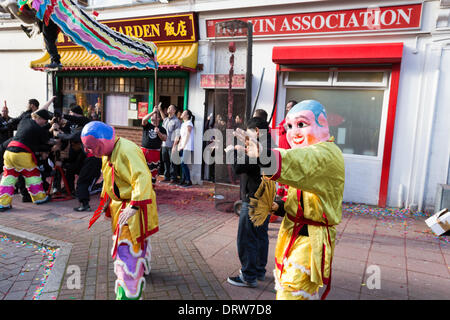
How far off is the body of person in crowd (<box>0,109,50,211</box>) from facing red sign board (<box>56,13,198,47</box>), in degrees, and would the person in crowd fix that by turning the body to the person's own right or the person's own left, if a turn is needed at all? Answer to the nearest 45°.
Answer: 0° — they already face it

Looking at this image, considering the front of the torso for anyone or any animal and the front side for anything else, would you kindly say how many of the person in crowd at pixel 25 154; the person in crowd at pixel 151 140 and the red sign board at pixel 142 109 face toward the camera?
2

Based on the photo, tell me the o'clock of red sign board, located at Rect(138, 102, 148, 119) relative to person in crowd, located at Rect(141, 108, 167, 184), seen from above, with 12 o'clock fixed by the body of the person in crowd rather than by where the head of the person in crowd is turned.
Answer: The red sign board is roughly at 6 o'clock from the person in crowd.

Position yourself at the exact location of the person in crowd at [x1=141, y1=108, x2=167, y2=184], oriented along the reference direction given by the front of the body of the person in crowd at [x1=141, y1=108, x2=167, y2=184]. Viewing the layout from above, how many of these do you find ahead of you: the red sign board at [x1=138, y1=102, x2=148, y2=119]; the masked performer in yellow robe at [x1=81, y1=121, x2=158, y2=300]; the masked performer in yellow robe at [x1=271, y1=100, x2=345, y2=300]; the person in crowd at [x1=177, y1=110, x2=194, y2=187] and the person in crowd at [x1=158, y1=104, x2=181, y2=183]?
2

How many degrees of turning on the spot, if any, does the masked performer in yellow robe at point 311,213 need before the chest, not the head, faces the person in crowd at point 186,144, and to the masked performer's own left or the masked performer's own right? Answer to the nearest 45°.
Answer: approximately 90° to the masked performer's own right

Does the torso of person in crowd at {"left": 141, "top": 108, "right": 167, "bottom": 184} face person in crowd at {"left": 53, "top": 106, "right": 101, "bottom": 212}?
no

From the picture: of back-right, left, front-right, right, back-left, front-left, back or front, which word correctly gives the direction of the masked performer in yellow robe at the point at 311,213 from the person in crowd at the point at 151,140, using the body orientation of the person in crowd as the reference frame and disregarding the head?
front

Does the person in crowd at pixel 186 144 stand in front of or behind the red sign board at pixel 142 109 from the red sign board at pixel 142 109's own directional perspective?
in front

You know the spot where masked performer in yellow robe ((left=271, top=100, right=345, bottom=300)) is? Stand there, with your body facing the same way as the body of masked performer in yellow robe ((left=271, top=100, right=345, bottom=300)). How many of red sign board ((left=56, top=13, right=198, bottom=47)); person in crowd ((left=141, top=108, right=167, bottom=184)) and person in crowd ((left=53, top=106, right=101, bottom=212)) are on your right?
3

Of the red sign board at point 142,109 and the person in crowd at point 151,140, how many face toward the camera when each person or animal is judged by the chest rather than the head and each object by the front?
2

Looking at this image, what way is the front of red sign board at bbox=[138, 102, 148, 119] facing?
toward the camera

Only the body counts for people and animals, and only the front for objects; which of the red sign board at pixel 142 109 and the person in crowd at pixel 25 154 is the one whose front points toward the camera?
the red sign board

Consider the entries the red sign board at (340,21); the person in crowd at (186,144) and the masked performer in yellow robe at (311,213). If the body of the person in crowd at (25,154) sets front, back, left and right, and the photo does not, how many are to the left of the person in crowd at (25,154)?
0

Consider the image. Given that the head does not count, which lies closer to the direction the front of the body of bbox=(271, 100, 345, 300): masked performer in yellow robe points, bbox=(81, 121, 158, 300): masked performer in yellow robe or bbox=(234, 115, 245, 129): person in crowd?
the masked performer in yellow robe

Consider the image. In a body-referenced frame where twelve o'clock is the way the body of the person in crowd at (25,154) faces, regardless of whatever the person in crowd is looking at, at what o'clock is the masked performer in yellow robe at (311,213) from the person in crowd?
The masked performer in yellow robe is roughly at 4 o'clock from the person in crowd.

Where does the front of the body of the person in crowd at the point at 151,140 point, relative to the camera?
toward the camera
